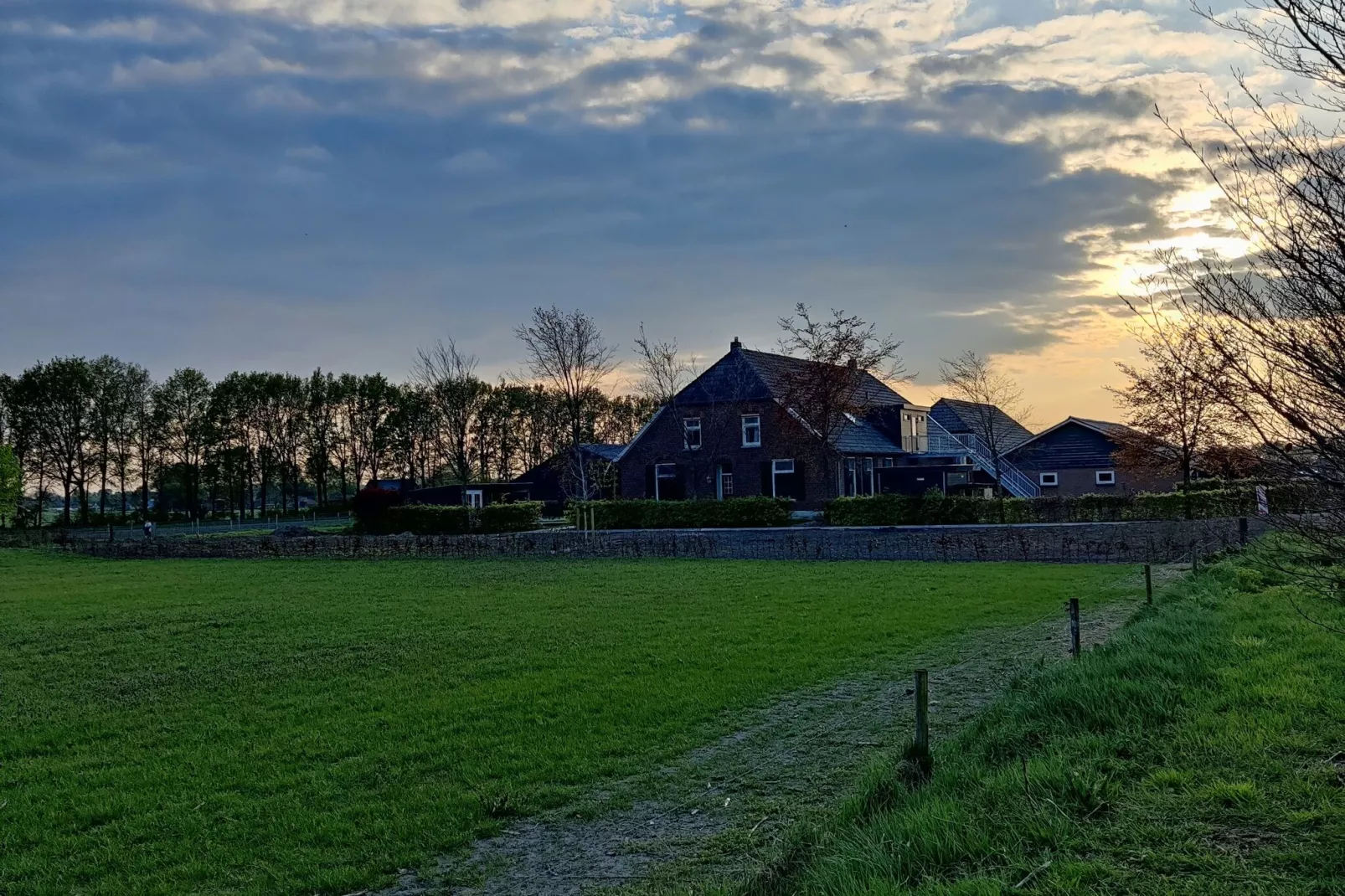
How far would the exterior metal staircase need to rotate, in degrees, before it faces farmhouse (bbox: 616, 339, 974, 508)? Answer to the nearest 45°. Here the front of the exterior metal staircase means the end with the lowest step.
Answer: approximately 135° to its right

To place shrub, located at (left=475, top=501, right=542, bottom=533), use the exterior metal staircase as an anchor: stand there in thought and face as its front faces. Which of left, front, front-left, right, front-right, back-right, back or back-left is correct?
back-right

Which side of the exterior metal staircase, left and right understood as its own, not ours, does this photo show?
right

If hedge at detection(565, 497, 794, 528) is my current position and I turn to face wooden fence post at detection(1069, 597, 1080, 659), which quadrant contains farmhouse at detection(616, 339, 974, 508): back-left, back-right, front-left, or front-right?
back-left

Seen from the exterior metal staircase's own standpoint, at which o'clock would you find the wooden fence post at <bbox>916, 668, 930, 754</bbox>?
The wooden fence post is roughly at 3 o'clock from the exterior metal staircase.

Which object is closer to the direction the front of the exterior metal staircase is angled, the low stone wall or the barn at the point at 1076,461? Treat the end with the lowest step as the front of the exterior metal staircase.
the barn

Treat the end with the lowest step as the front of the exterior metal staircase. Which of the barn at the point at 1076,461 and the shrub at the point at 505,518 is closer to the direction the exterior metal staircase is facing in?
the barn

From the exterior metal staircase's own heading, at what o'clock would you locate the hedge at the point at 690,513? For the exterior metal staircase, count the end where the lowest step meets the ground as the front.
The hedge is roughly at 4 o'clock from the exterior metal staircase.

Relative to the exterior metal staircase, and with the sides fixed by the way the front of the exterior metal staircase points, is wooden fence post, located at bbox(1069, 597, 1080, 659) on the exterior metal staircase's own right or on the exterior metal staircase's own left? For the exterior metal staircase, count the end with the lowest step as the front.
on the exterior metal staircase's own right

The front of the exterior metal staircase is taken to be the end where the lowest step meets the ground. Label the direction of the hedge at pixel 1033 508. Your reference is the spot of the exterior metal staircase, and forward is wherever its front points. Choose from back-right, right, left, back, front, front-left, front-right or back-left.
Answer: right

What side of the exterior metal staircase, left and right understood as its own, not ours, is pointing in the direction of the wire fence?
right

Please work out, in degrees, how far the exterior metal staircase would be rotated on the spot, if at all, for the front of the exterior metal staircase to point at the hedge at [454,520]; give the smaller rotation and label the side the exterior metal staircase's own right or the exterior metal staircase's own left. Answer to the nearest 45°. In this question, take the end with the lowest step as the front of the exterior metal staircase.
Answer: approximately 135° to the exterior metal staircase's own right

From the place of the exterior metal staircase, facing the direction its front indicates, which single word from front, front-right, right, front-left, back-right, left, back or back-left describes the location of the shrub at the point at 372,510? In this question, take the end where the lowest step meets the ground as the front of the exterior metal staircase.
back-right
